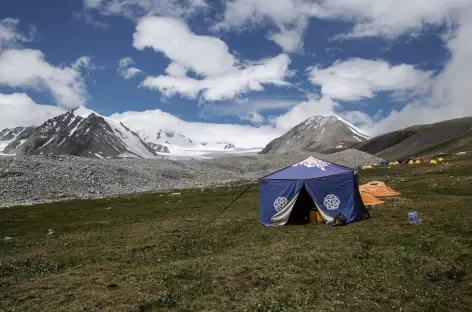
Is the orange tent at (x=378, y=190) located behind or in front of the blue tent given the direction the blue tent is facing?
behind

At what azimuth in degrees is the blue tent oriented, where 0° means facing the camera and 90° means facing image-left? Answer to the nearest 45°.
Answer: approximately 0°

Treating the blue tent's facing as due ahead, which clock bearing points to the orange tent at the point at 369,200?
The orange tent is roughly at 7 o'clock from the blue tent.
